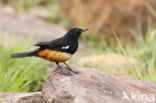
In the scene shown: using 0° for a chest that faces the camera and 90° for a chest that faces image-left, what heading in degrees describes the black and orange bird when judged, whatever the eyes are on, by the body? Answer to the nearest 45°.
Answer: approximately 270°

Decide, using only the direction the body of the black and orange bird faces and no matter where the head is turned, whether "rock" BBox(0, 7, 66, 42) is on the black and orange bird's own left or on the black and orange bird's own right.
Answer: on the black and orange bird's own left
